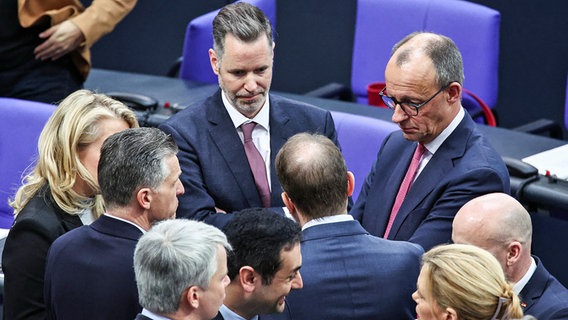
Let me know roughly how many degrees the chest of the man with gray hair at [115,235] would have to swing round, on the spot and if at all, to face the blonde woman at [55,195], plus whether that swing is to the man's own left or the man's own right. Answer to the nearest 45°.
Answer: approximately 90° to the man's own left

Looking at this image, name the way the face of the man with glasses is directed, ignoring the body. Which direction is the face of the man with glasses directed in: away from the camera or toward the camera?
toward the camera

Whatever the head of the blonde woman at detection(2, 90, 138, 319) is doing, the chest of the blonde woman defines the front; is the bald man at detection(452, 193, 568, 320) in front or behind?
in front

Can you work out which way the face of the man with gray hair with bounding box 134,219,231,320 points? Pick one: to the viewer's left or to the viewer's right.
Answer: to the viewer's right

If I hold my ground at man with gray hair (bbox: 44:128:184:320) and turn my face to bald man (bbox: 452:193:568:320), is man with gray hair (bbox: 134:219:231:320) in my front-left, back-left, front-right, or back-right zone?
front-right

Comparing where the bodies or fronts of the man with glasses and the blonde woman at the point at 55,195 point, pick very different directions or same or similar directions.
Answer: very different directions

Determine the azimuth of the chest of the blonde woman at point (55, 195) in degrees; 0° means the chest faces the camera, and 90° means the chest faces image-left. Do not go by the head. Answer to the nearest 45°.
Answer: approximately 270°

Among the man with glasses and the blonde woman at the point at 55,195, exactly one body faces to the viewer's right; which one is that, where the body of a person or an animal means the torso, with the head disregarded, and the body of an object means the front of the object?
the blonde woman

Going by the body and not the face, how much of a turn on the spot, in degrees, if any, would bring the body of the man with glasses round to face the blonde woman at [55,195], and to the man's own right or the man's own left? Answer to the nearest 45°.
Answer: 0° — they already face them

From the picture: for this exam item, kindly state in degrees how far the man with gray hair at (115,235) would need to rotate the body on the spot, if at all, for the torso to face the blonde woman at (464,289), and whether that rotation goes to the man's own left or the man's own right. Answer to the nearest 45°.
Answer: approximately 90° to the man's own right

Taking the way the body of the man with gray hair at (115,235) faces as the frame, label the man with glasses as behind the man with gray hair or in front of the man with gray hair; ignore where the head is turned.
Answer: in front

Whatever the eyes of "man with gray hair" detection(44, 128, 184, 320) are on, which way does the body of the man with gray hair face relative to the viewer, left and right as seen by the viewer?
facing away from the viewer and to the right of the viewer

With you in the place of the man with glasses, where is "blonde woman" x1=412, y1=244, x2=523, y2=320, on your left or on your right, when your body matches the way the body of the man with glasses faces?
on your left

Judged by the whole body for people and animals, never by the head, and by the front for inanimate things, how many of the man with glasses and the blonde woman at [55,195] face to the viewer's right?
1
